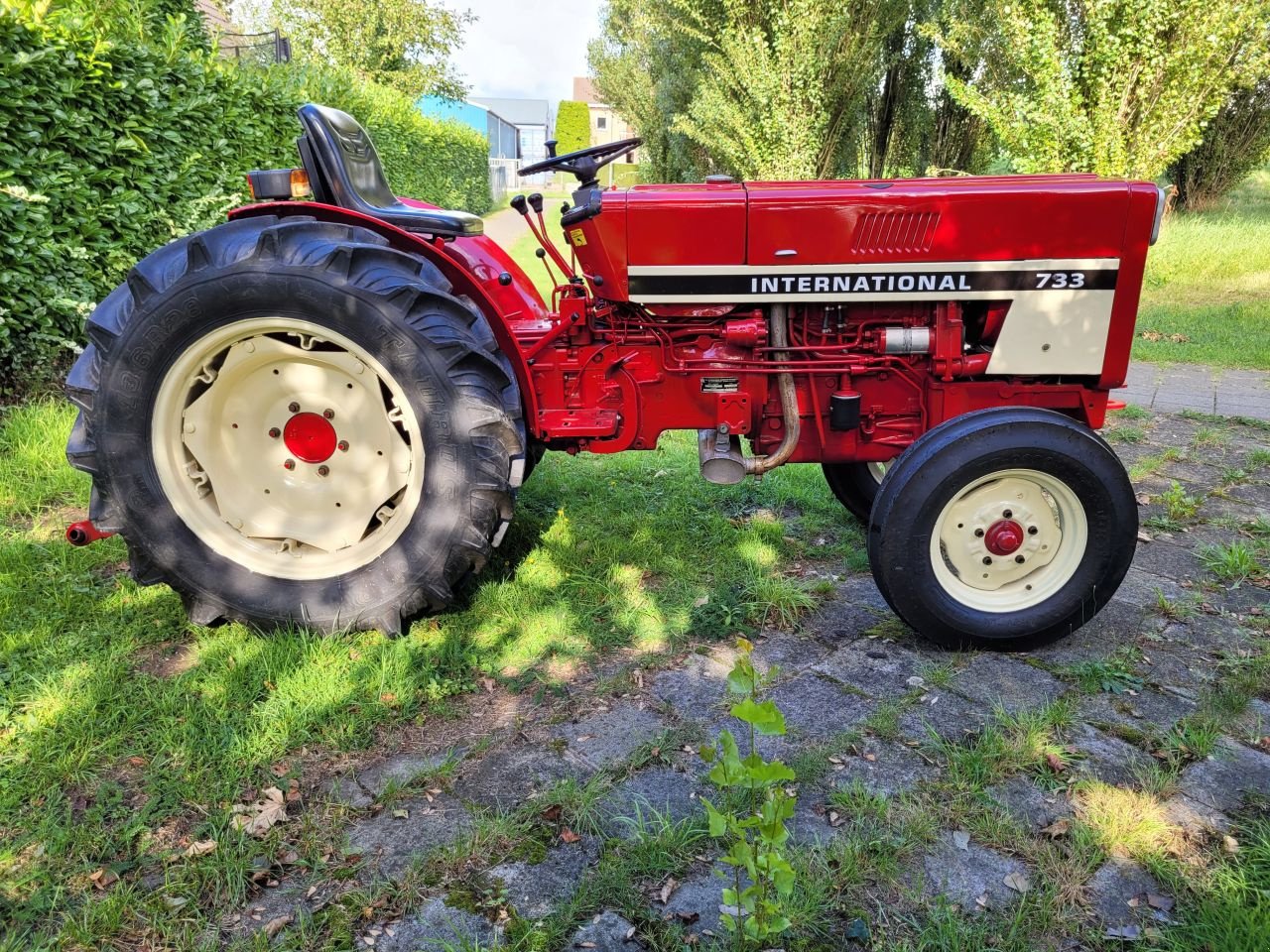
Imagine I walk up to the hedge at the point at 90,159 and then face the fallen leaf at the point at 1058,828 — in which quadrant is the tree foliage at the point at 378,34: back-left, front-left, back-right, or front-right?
back-left

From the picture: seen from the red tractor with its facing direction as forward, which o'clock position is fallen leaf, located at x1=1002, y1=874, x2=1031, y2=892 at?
The fallen leaf is roughly at 2 o'clock from the red tractor.

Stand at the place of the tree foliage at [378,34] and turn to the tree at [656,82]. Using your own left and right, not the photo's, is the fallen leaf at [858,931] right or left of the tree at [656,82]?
right

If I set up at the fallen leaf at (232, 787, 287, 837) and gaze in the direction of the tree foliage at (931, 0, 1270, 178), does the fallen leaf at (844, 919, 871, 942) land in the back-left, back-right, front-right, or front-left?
front-right

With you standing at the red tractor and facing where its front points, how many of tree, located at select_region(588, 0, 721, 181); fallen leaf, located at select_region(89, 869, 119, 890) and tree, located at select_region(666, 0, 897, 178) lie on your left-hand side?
2

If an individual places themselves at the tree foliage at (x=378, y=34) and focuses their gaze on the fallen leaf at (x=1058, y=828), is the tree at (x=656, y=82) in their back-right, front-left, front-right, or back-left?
front-left

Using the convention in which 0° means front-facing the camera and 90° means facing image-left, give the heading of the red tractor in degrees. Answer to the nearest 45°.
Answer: approximately 270°

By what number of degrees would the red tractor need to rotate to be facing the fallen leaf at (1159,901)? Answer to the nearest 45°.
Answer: approximately 45° to its right

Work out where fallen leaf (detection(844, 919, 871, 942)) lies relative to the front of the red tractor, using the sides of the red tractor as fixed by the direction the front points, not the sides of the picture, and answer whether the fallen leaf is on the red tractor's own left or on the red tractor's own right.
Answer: on the red tractor's own right

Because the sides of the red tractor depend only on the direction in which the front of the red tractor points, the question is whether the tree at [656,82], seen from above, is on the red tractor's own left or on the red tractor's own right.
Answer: on the red tractor's own left

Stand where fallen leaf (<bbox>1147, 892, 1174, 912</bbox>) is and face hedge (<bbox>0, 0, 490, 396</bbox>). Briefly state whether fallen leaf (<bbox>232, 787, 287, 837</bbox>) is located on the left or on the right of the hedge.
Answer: left

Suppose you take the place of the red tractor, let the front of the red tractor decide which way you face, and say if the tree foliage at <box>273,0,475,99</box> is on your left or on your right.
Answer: on your left

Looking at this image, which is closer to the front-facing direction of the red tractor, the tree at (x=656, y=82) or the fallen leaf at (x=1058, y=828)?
the fallen leaf

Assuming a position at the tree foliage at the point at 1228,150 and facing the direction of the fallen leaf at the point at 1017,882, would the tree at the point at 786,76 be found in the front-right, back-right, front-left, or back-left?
front-right

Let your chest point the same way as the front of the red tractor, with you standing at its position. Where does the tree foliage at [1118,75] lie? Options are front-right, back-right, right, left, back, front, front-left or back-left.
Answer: front-left

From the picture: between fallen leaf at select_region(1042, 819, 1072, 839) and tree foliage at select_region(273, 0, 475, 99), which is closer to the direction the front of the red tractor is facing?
the fallen leaf
